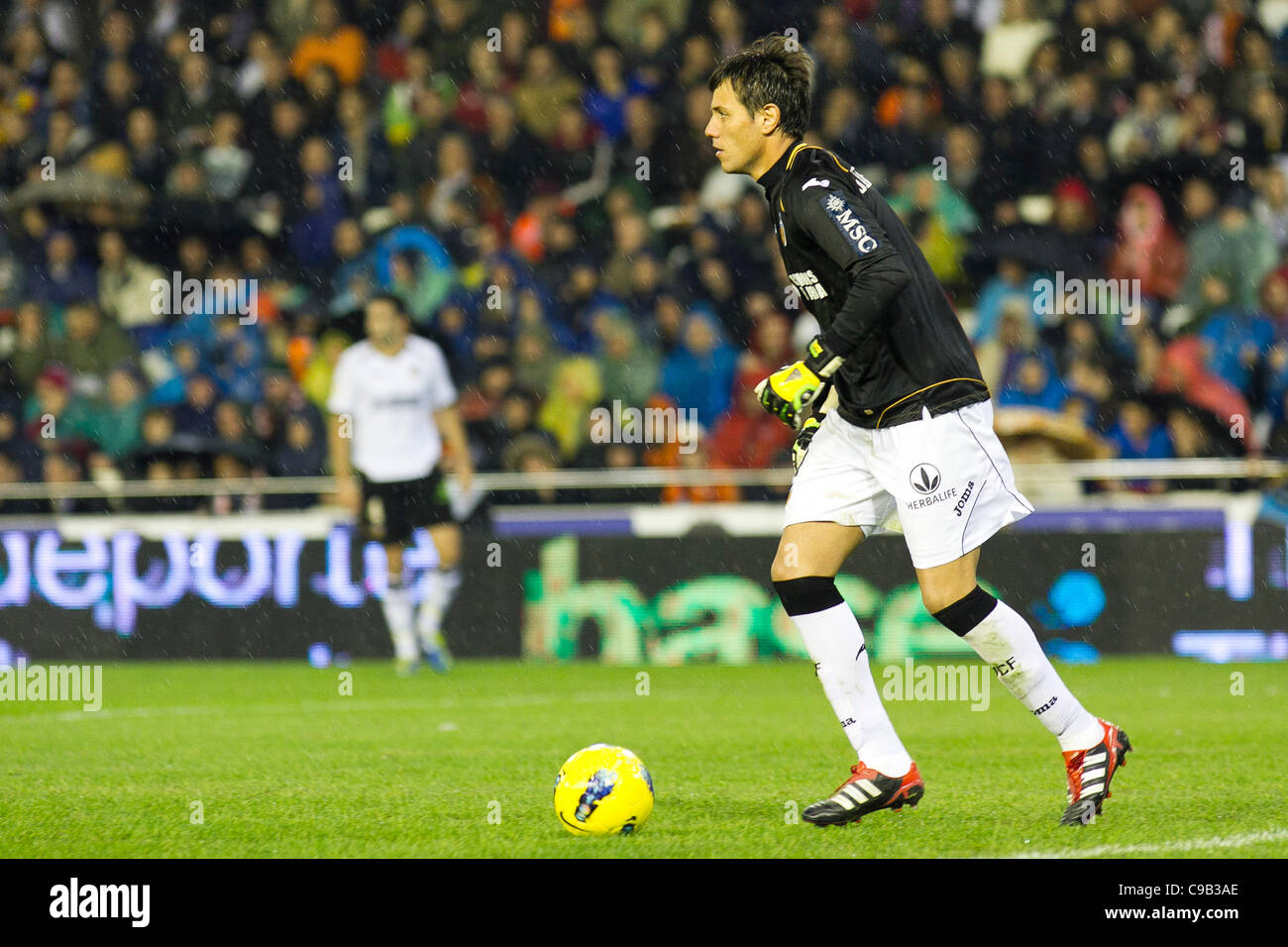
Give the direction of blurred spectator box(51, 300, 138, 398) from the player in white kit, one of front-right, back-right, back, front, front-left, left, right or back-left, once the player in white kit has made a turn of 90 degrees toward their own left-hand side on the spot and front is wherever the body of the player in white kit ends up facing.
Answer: back-left

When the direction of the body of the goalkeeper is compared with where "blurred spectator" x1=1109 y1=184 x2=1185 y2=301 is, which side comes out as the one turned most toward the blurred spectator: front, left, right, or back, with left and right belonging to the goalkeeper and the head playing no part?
right

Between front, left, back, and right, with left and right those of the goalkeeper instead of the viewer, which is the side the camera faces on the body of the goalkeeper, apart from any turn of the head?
left

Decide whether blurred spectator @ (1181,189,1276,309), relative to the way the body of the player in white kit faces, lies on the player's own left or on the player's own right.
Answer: on the player's own left

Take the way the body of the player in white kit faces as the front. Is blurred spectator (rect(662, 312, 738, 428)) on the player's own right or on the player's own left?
on the player's own left

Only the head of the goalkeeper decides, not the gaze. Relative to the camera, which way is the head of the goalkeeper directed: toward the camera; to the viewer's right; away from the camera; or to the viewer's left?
to the viewer's left

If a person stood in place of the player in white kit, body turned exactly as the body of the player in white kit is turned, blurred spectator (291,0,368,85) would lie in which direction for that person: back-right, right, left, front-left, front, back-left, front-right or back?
back

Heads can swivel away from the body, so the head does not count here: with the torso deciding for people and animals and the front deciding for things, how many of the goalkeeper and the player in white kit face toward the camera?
1

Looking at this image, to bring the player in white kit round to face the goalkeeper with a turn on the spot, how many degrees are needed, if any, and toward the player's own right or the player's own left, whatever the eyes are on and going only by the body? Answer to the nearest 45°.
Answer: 0° — they already face them

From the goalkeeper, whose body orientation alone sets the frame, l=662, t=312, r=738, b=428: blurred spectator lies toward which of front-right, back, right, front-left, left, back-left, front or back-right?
right

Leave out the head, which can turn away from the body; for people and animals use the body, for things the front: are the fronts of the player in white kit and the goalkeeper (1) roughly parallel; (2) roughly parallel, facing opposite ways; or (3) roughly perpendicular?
roughly perpendicular

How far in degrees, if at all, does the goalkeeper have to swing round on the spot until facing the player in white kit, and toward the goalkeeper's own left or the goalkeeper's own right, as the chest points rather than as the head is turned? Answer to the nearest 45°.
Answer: approximately 45° to the goalkeeper's own right
